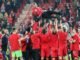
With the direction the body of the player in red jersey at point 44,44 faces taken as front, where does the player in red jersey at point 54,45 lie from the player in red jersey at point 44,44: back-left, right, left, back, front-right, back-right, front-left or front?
right

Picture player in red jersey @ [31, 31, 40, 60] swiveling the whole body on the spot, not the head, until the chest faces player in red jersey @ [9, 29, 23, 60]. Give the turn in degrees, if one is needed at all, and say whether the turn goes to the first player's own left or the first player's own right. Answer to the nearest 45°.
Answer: approximately 90° to the first player's own left

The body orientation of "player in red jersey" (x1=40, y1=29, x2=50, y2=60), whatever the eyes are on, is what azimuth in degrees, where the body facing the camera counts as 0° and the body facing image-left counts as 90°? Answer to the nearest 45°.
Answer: approximately 180°

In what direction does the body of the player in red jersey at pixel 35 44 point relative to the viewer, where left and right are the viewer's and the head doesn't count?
facing away from the viewer

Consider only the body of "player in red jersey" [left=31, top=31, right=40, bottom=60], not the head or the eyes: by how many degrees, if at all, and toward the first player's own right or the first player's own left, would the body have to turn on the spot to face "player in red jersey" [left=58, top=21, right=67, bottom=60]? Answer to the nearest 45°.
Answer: approximately 90° to the first player's own right

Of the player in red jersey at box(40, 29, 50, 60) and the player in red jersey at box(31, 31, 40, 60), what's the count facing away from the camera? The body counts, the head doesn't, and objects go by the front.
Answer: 2
